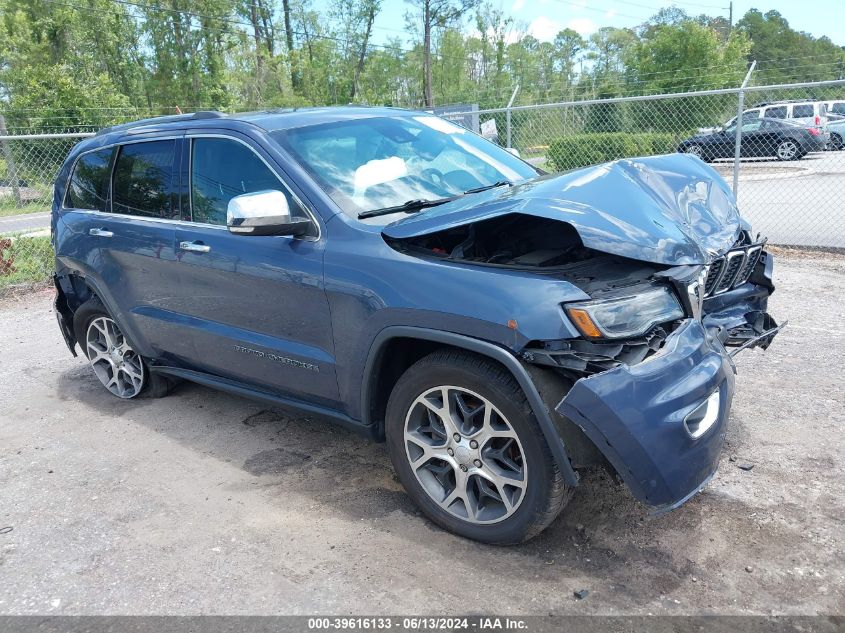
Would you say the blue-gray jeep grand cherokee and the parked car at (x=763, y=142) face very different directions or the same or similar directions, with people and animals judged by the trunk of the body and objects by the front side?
very different directions

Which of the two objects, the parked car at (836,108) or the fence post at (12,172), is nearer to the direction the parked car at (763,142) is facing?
the fence post

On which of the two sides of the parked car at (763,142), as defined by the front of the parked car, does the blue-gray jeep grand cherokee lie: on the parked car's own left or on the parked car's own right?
on the parked car's own left

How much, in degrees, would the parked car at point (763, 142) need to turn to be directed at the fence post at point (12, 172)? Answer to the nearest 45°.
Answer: approximately 45° to its left

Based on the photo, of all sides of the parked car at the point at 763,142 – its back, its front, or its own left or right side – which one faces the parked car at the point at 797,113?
right

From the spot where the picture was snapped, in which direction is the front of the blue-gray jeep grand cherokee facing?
facing the viewer and to the right of the viewer

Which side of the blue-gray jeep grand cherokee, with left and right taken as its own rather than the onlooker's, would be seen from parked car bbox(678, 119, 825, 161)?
left

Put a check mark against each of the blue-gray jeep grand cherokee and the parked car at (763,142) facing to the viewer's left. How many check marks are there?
1

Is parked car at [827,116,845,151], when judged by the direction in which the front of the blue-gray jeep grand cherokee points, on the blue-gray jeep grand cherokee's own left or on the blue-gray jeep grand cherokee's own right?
on the blue-gray jeep grand cherokee's own left

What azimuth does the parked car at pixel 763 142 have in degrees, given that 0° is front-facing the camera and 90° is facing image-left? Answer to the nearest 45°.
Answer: approximately 90°

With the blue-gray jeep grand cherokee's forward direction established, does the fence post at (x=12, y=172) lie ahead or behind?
behind

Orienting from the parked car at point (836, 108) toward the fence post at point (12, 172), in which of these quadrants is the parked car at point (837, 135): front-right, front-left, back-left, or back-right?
front-left

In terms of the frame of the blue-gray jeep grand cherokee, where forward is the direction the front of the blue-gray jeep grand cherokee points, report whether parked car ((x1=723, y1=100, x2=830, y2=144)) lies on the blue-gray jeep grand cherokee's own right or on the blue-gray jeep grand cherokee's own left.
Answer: on the blue-gray jeep grand cherokee's own left

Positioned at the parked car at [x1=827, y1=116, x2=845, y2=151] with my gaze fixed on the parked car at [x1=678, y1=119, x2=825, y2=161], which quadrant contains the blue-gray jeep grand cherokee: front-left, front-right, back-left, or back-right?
front-left
